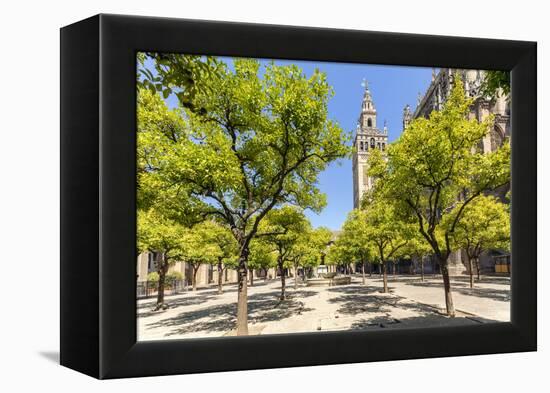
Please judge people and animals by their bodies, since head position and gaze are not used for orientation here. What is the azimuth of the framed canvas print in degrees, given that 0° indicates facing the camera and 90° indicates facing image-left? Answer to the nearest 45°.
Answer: approximately 315°
